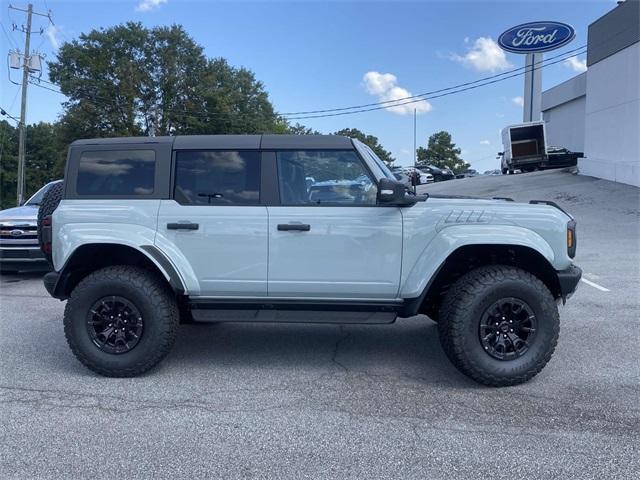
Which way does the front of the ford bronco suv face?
to the viewer's right

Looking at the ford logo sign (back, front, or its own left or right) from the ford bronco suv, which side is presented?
front

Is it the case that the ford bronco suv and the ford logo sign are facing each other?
no

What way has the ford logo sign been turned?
toward the camera

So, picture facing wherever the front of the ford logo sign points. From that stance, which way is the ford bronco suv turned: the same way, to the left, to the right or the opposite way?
to the left

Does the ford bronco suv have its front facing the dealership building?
no

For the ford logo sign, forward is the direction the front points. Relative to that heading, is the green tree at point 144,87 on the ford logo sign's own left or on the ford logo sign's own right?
on the ford logo sign's own right

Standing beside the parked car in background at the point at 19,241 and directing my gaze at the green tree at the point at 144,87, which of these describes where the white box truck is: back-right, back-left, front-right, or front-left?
front-right

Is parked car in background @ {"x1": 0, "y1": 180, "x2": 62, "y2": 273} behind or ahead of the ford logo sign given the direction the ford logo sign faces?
ahead

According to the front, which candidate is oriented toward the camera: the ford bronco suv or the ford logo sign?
the ford logo sign

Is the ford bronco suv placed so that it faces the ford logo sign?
no

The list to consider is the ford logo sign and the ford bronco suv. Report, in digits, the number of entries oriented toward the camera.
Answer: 1

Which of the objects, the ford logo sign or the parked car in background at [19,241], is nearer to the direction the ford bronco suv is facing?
the ford logo sign
